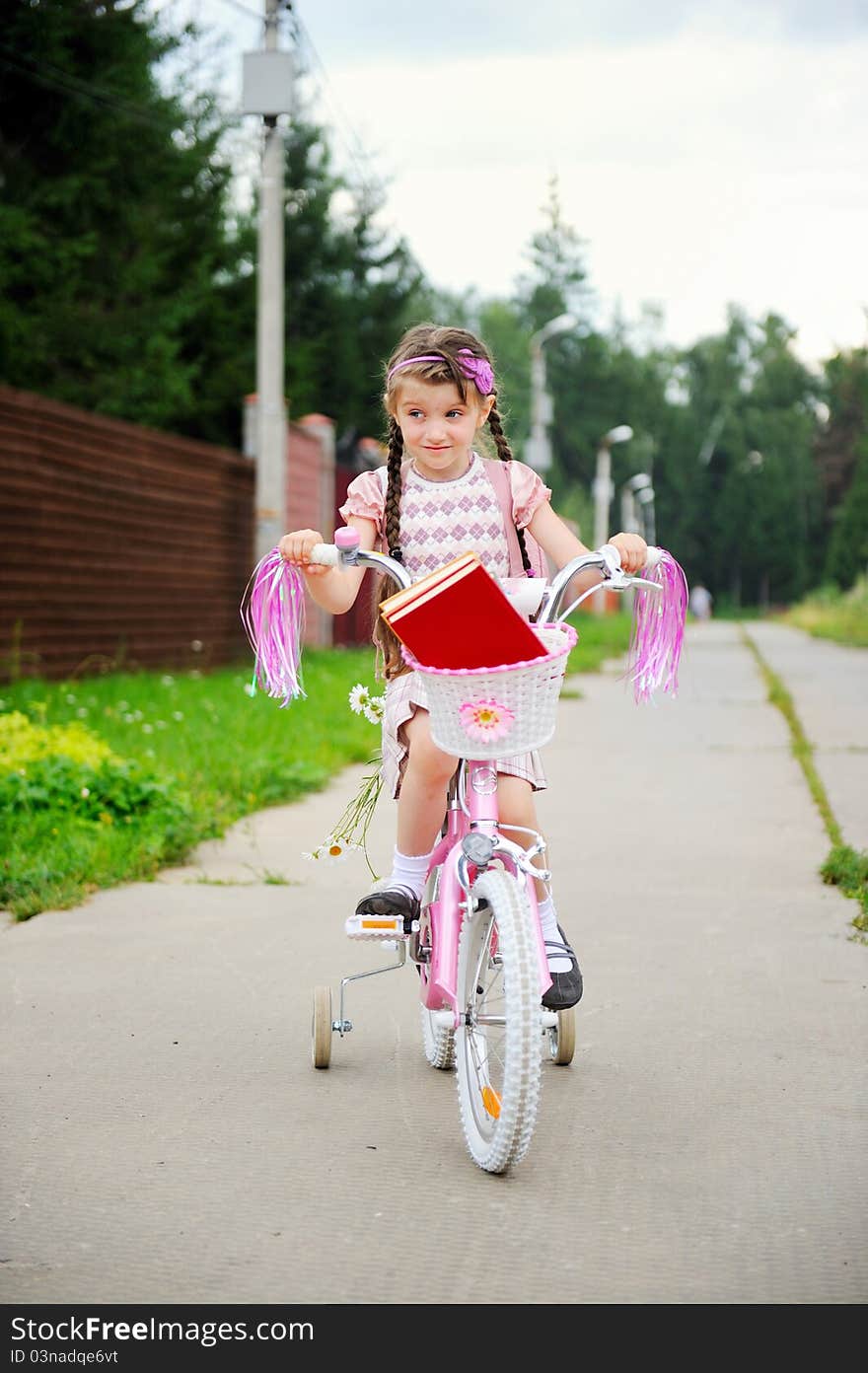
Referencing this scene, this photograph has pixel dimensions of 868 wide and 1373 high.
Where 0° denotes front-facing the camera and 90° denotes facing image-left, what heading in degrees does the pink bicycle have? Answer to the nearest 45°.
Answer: approximately 0°

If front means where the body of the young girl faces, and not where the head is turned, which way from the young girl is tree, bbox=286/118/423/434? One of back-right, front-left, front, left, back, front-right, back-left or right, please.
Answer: back

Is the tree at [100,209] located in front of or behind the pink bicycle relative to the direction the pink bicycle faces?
behind

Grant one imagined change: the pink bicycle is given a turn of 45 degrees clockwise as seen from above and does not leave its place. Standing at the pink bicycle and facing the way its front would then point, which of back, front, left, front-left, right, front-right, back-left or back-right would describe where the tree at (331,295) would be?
back-right

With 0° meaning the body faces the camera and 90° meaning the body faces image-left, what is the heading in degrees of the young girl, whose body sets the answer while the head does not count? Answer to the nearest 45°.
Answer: approximately 0°

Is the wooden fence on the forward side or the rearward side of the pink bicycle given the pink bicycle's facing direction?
on the rearward side
